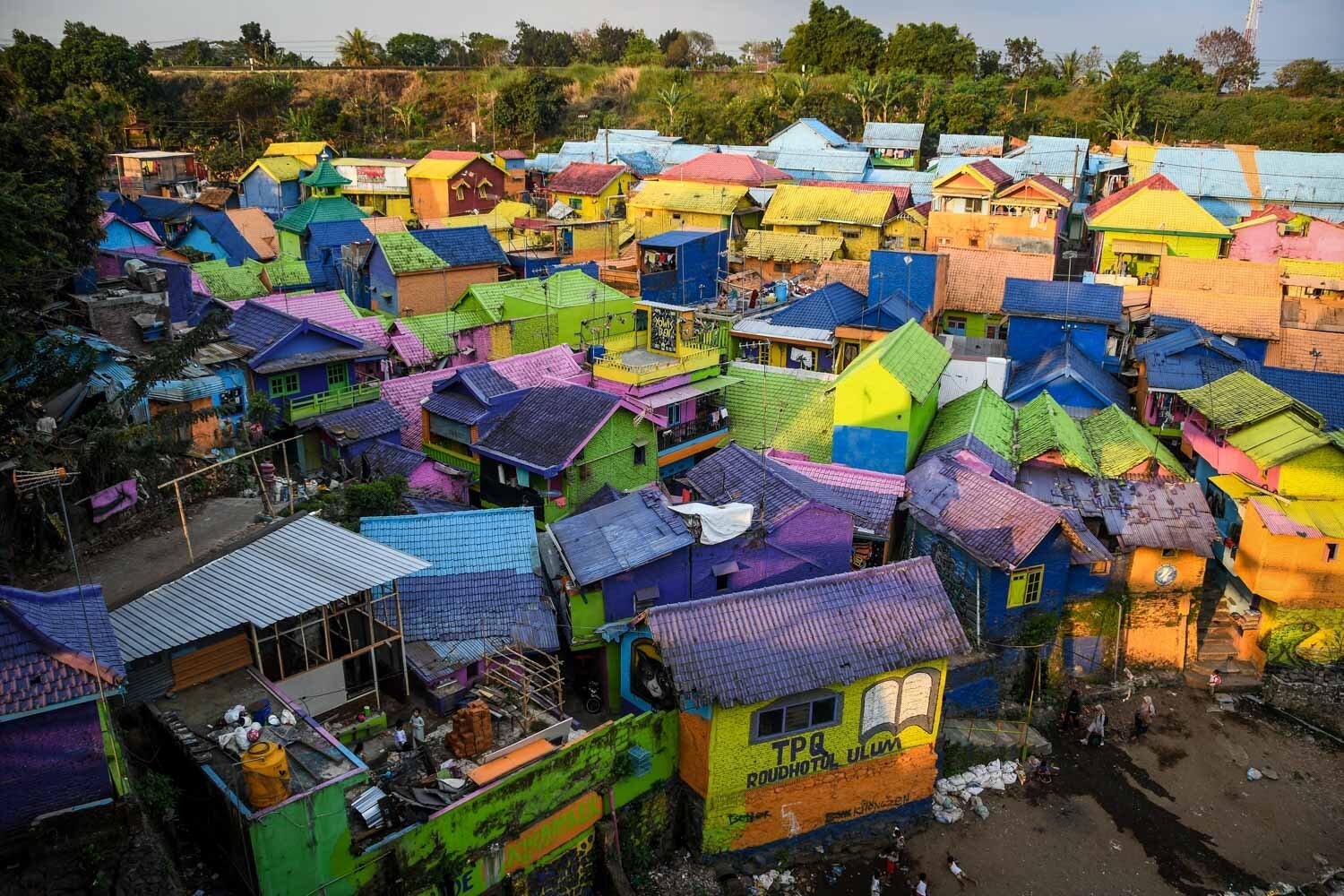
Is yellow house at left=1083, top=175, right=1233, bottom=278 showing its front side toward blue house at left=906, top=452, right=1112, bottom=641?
yes

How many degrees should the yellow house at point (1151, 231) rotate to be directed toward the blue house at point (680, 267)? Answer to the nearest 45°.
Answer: approximately 45° to its right

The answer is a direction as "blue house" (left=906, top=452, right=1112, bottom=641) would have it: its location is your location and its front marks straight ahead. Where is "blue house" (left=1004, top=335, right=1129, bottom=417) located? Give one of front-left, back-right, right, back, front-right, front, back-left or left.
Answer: back-left

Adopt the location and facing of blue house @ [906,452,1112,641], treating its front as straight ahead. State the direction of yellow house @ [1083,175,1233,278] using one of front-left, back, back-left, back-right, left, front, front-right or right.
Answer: back-left

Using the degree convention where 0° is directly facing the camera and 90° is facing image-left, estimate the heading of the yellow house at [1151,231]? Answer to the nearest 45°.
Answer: approximately 0°

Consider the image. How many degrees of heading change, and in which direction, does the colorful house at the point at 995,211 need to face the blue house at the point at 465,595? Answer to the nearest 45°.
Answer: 0° — it already faces it

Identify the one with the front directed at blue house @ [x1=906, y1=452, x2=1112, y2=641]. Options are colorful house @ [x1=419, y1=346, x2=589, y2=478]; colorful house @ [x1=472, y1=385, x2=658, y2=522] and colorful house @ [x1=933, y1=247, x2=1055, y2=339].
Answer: colorful house @ [x1=933, y1=247, x2=1055, y2=339]

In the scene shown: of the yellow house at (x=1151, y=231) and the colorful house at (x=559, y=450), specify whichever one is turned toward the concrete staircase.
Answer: the yellow house

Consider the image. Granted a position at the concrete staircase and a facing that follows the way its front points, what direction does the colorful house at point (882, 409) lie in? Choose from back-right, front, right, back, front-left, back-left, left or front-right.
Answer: right

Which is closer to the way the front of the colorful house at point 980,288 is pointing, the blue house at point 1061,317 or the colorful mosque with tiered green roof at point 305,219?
the blue house

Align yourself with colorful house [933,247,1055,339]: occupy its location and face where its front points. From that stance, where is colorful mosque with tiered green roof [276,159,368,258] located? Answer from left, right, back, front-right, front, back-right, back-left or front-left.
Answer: right

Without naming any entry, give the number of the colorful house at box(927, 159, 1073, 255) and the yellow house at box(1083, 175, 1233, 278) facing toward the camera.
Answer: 2

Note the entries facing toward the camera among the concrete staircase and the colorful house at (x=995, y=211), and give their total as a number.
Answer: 2

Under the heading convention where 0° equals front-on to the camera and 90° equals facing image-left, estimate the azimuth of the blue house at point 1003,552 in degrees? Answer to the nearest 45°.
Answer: approximately 315°
